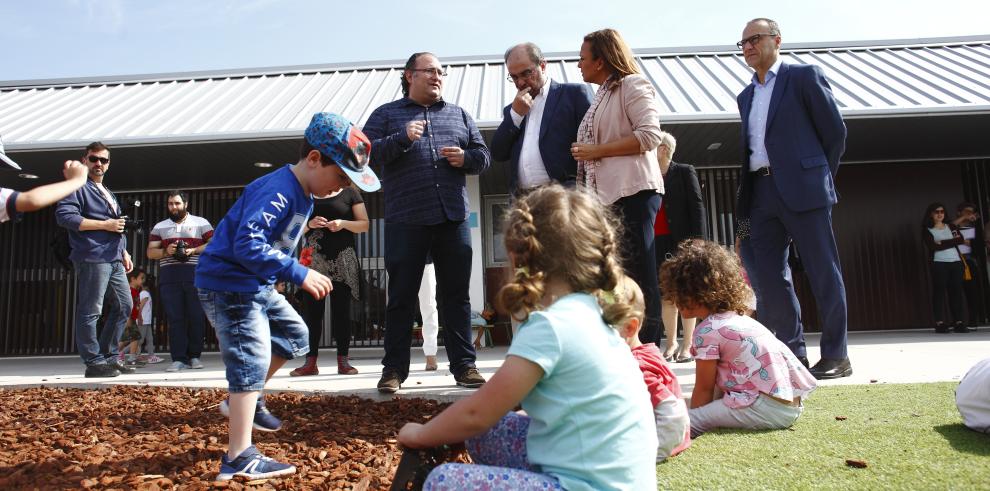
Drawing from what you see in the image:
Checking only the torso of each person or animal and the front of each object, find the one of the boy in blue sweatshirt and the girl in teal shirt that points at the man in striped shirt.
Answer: the girl in teal shirt

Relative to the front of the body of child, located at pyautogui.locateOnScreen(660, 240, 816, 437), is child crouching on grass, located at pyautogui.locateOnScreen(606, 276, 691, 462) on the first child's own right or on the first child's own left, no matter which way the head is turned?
on the first child's own left

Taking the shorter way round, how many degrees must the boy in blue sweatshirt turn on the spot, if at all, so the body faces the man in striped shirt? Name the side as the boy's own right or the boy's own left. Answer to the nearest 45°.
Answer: approximately 90° to the boy's own left

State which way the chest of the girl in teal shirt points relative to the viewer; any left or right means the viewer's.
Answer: facing away from the viewer and to the left of the viewer

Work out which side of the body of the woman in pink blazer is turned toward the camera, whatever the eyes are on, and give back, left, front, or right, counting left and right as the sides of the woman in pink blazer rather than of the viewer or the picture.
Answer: left

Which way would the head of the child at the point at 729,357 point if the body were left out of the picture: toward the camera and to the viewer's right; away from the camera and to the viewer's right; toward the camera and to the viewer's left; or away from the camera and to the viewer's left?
away from the camera and to the viewer's left

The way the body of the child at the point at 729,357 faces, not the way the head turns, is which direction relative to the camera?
to the viewer's left

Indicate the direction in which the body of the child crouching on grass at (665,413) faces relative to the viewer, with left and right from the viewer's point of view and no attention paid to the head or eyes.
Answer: facing to the left of the viewer

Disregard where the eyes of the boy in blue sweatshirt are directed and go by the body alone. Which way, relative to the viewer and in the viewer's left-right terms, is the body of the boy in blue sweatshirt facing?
facing to the right of the viewer
